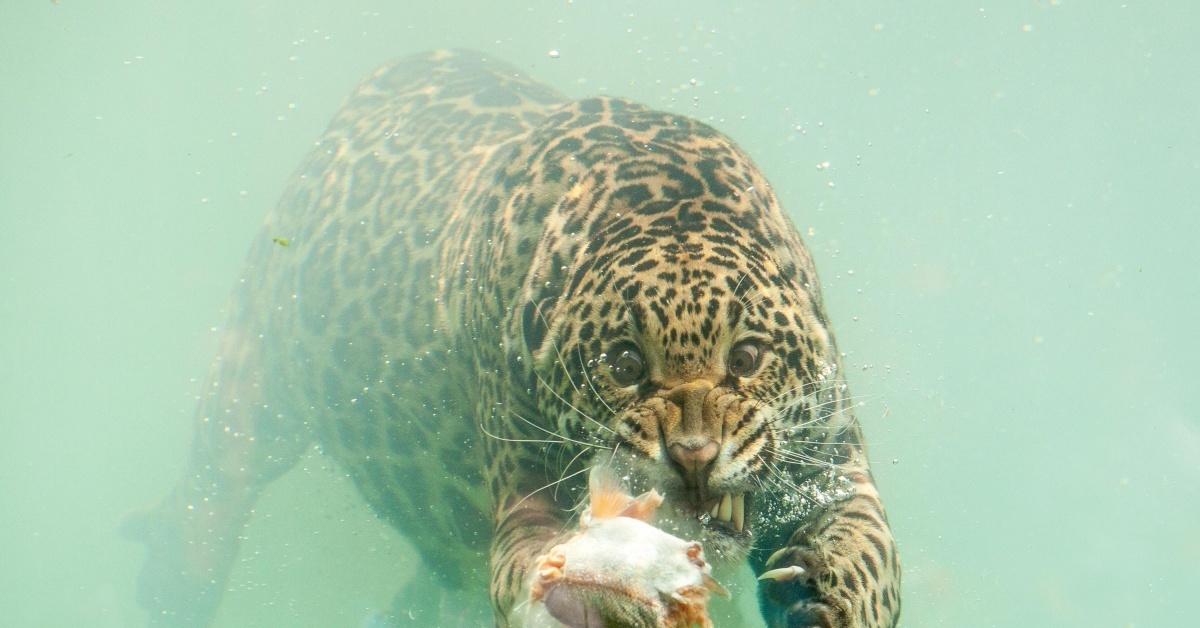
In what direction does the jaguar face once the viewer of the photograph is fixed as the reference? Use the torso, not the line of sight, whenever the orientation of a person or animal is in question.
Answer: facing the viewer and to the right of the viewer
